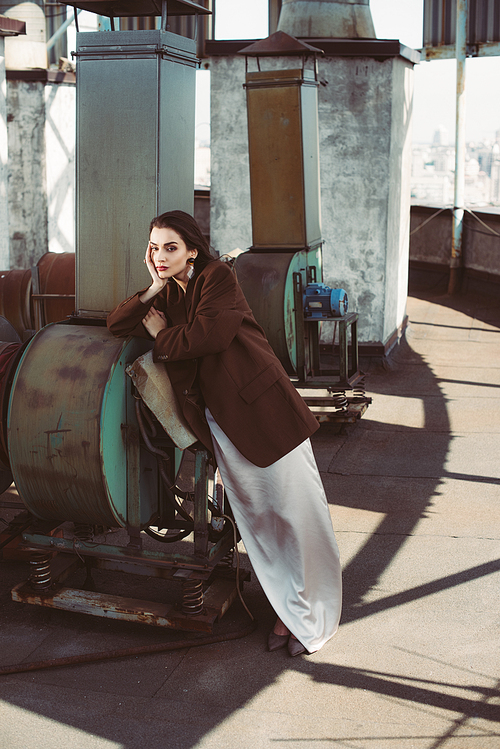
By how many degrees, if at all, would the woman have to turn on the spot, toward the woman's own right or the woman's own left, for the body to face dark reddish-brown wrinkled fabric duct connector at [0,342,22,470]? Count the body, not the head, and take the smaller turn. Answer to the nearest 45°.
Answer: approximately 45° to the woman's own right

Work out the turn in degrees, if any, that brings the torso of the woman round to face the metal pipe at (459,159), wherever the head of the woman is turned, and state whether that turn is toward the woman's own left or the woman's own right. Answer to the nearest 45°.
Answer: approximately 135° to the woman's own right

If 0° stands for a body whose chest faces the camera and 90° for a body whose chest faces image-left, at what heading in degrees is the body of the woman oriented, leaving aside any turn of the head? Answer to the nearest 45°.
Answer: approximately 45°
